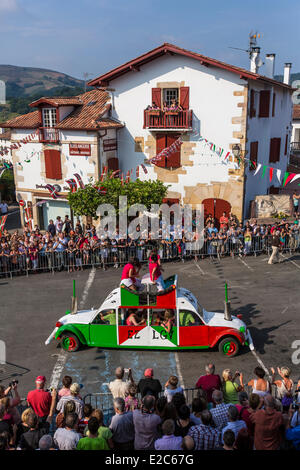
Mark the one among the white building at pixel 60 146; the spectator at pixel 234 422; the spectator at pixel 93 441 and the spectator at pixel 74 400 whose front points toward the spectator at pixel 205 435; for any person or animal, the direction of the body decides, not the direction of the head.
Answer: the white building

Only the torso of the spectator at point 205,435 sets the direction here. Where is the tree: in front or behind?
in front

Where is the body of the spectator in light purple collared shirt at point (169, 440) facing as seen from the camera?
away from the camera

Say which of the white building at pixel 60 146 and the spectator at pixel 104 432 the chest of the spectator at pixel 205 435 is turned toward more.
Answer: the white building

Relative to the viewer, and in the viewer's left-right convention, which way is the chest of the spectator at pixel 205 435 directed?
facing away from the viewer

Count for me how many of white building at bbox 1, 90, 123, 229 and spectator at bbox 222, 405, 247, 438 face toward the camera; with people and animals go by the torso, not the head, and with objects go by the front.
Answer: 1

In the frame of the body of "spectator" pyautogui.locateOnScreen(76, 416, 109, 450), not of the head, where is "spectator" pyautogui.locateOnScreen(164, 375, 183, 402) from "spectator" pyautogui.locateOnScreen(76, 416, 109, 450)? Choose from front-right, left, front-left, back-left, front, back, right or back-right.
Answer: front-right

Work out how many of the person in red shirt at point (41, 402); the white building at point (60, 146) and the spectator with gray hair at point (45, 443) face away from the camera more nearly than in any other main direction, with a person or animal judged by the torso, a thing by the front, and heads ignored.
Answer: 2

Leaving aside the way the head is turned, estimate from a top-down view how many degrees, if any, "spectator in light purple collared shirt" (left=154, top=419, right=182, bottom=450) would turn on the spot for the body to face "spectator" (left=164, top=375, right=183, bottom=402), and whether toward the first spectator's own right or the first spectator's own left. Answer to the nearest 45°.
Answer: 0° — they already face them

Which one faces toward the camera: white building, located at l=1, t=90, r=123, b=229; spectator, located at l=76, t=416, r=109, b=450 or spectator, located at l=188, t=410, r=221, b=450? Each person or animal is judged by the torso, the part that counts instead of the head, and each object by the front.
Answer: the white building

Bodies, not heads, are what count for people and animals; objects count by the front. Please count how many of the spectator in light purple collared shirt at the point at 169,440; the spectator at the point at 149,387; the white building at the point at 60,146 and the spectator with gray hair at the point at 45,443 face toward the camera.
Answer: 1

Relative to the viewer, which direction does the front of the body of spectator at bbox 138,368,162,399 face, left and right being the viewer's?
facing away from the viewer

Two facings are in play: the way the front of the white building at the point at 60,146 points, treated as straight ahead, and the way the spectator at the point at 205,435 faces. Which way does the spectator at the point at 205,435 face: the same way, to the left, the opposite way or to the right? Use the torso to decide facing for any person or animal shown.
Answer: the opposite way

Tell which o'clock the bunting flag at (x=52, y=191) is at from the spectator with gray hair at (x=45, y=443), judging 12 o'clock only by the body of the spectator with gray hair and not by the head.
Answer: The bunting flag is roughly at 12 o'clock from the spectator with gray hair.

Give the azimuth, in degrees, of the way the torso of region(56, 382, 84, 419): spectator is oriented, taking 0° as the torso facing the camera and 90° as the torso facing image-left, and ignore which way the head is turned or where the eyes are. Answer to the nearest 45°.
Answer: approximately 180°

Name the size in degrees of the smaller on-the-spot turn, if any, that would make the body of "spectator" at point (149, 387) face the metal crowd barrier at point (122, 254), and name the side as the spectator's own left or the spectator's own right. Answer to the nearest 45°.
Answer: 0° — they already face it

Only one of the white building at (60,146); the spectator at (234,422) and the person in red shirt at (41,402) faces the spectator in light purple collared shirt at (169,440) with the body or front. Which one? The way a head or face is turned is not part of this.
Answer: the white building

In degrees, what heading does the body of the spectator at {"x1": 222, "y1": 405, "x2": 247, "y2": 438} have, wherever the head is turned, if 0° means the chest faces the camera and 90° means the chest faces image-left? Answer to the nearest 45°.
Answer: approximately 180°

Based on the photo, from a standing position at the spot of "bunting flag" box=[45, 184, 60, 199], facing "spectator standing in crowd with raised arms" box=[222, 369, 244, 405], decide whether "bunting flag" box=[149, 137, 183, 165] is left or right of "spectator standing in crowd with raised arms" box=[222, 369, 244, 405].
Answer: left
